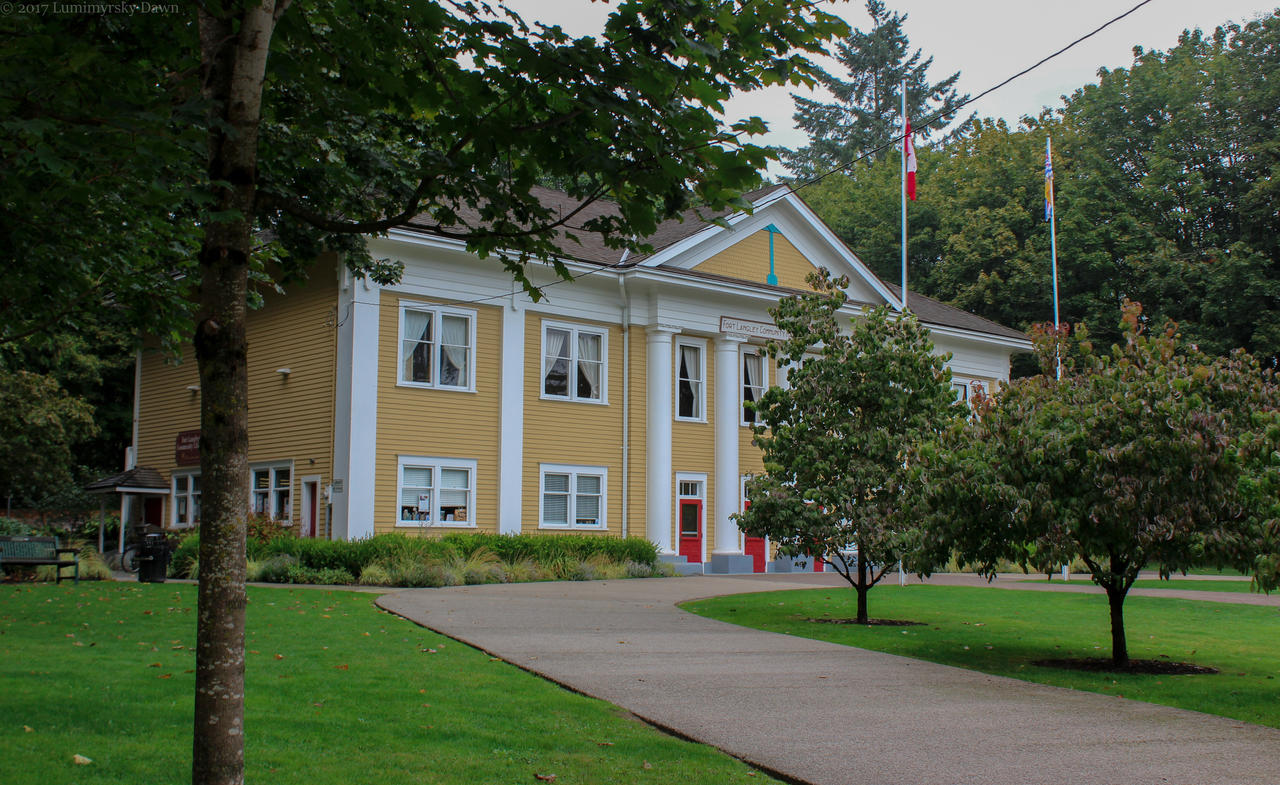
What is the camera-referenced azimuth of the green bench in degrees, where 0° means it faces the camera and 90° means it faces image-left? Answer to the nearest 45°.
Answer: approximately 315°

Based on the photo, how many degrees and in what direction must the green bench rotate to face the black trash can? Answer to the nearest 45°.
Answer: approximately 45° to its left

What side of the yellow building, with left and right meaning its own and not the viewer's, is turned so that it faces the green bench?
right
